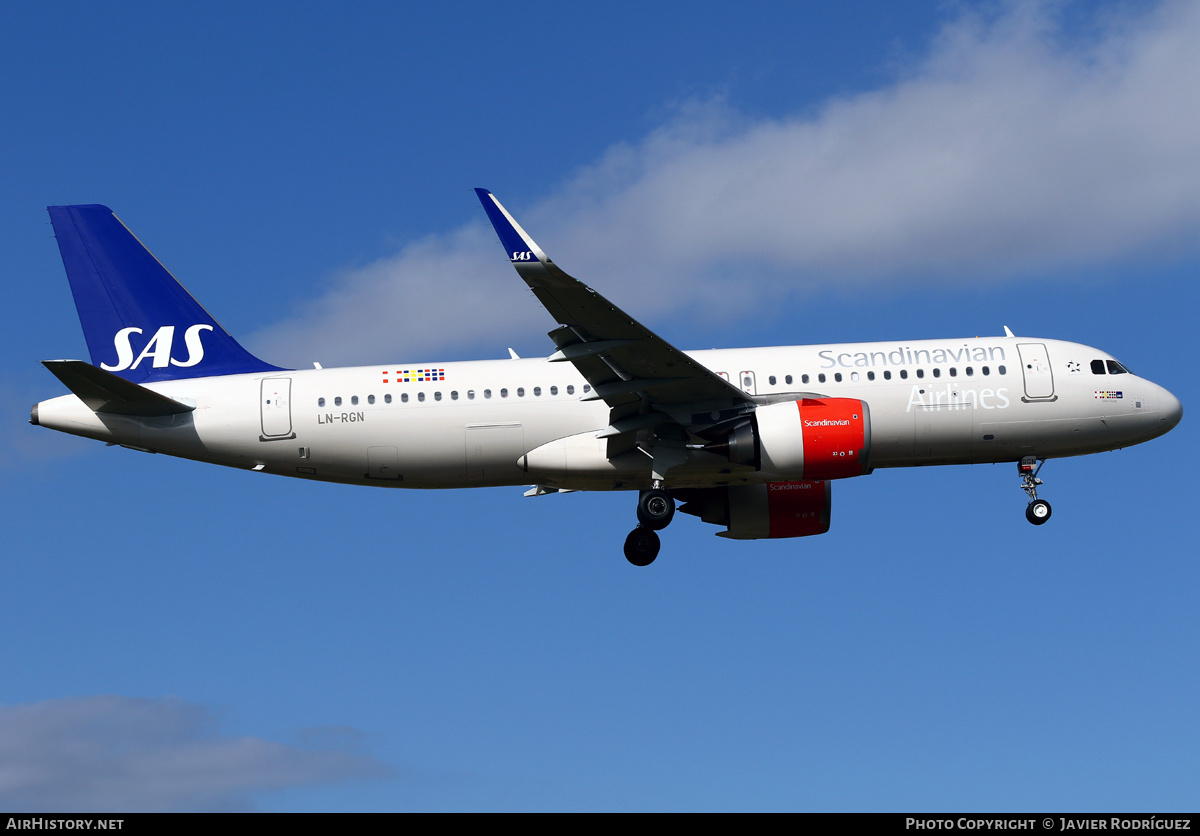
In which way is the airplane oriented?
to the viewer's right
